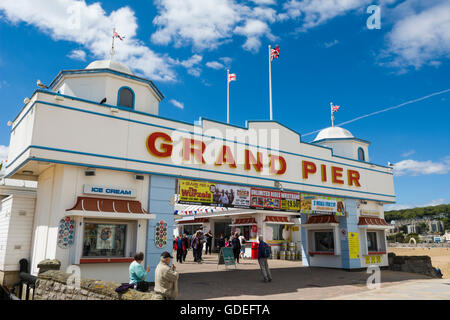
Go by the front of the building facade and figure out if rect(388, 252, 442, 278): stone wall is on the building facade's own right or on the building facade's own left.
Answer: on the building facade's own left

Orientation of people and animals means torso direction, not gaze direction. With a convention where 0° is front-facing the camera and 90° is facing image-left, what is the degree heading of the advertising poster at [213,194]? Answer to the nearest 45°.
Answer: approximately 315°

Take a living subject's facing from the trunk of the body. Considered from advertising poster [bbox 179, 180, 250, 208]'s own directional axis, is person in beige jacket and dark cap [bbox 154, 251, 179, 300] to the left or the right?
on its right

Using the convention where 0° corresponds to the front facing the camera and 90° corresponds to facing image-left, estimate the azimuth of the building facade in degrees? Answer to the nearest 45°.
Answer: approximately 315°
